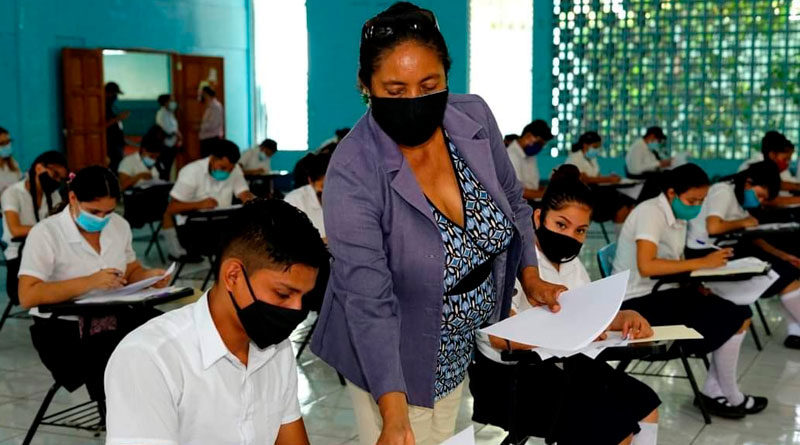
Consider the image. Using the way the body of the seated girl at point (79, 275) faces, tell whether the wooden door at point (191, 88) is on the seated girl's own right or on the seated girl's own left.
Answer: on the seated girl's own left

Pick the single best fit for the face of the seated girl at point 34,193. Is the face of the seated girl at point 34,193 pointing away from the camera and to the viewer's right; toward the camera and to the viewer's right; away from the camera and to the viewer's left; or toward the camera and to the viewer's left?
toward the camera and to the viewer's right

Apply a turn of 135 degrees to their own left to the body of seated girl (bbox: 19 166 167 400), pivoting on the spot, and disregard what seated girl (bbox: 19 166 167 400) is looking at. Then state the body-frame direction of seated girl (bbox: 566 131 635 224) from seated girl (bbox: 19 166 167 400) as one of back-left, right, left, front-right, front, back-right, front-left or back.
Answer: front-right

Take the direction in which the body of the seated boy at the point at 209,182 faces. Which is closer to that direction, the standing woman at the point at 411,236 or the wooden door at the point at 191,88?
the standing woman

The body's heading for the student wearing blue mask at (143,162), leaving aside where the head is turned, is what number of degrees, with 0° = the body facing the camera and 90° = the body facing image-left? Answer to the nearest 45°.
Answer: approximately 315°

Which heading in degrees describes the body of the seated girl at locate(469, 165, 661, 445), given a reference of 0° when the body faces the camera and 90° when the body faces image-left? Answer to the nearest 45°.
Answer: approximately 315°
